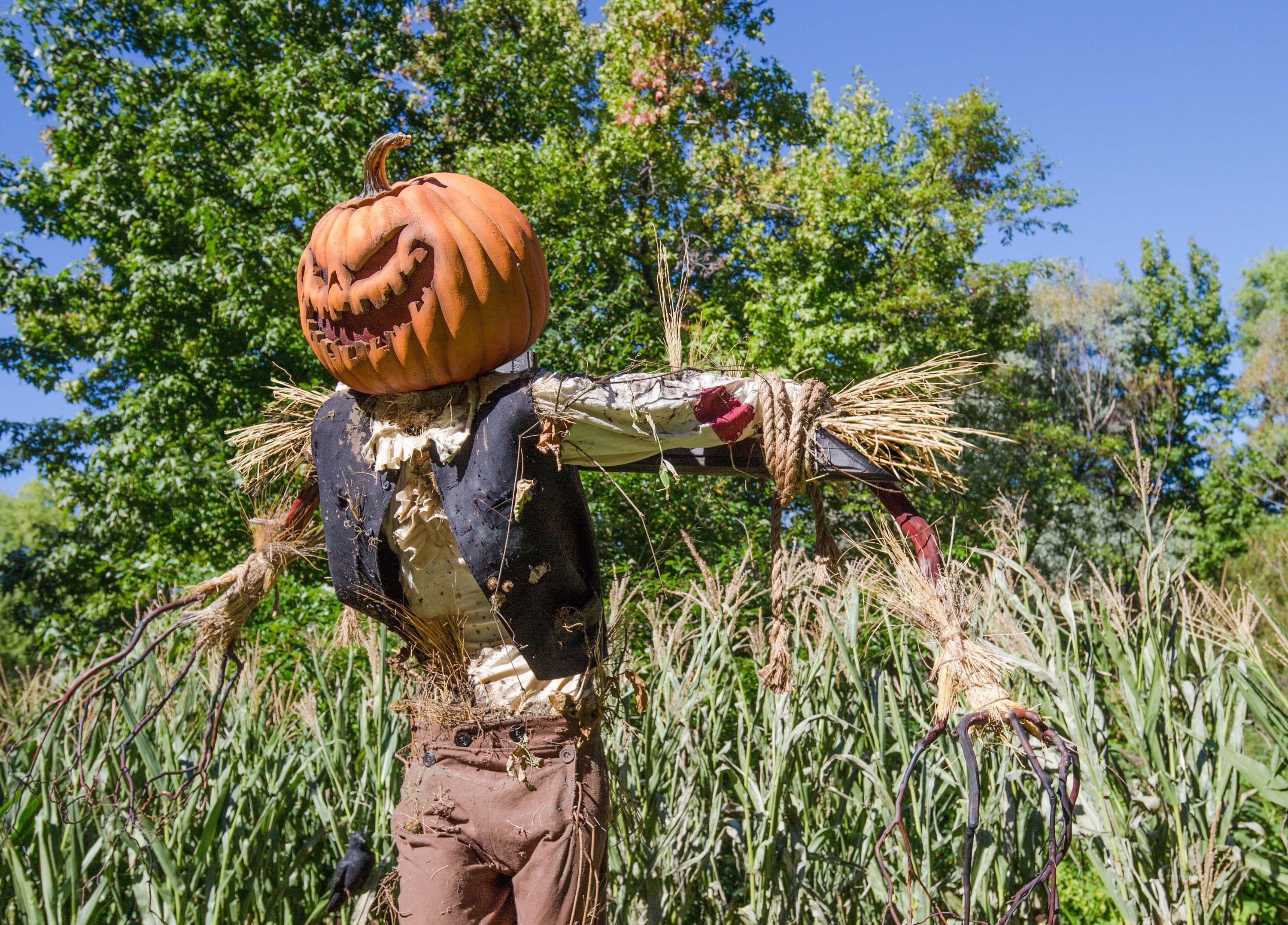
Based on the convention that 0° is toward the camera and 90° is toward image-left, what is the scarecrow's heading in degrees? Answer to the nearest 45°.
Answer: approximately 45°

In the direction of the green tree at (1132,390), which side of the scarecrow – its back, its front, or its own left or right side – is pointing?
back

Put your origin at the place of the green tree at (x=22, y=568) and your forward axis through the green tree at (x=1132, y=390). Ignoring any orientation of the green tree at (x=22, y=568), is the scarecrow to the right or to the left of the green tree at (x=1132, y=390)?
right

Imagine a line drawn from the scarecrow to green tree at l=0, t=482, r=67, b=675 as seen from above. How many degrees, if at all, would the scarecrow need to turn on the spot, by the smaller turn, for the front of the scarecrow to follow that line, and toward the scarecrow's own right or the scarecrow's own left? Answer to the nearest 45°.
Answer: approximately 90° to the scarecrow's own right

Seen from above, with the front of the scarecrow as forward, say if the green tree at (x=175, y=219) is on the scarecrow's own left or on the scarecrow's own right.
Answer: on the scarecrow's own right
